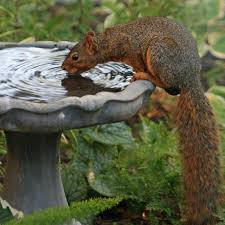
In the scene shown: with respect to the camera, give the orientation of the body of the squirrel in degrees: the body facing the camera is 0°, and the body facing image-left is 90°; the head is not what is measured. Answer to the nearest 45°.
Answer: approximately 90°
